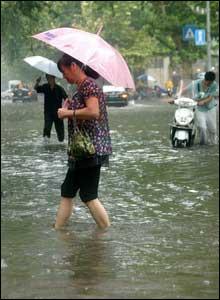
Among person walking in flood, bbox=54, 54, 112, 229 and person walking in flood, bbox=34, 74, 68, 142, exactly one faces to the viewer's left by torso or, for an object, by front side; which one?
person walking in flood, bbox=54, 54, 112, 229

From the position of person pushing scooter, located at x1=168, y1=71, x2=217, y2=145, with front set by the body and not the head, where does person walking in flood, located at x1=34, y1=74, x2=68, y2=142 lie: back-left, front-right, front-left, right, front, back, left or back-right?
front-right

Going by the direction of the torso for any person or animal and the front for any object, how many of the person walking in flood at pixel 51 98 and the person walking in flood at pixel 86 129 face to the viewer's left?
1

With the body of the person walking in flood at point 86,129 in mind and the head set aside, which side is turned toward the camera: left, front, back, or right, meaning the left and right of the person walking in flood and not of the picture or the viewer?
left

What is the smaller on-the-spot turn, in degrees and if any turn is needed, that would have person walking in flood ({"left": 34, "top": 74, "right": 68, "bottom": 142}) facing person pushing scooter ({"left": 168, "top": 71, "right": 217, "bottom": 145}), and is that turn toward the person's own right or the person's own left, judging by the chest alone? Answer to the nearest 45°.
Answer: approximately 90° to the person's own left

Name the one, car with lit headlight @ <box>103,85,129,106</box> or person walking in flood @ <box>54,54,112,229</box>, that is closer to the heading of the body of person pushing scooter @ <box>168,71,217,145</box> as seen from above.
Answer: the person walking in flood

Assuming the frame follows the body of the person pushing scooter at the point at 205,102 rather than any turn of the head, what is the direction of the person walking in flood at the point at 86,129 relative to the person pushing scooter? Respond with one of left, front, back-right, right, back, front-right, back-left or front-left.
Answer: front-left

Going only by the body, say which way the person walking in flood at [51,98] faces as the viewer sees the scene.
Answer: toward the camera
